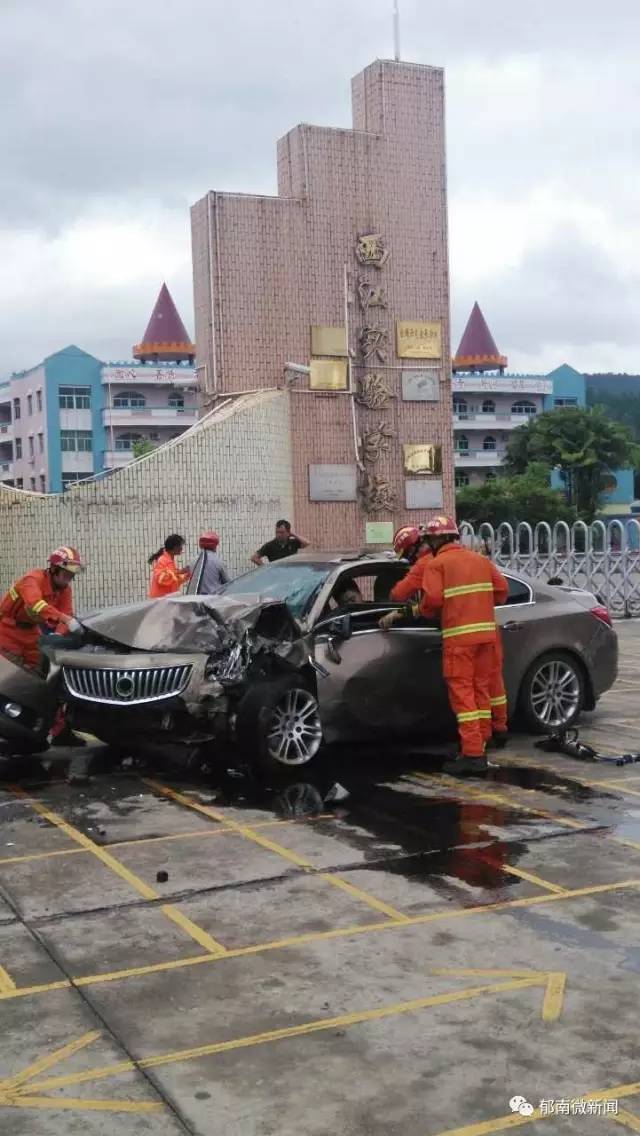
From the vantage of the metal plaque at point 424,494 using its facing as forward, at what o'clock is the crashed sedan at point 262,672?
The crashed sedan is roughly at 12 o'clock from the metal plaque.

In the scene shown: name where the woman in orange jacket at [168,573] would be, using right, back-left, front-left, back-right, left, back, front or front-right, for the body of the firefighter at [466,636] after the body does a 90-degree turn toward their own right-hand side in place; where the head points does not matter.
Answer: left

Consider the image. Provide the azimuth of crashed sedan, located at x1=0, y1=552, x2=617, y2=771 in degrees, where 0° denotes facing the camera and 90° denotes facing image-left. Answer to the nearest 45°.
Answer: approximately 45°

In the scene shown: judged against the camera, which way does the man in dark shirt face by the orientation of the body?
toward the camera

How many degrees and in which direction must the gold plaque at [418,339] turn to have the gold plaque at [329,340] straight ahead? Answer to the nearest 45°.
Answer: approximately 45° to its right

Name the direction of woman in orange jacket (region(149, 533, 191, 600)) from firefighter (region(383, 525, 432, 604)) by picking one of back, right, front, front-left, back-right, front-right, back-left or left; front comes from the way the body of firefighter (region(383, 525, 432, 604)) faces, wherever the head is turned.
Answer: front-right

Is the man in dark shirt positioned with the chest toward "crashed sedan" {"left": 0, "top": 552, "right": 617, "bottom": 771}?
yes

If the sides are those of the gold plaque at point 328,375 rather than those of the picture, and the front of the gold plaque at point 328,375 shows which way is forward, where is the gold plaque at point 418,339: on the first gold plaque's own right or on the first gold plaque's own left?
on the first gold plaque's own left

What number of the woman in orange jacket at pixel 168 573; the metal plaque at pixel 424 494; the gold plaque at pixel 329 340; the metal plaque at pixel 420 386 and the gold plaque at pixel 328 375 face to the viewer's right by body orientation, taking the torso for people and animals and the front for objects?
1

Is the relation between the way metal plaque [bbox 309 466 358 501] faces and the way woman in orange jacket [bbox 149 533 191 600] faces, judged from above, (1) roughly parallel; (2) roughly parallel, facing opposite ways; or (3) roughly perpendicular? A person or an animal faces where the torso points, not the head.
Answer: roughly perpendicular

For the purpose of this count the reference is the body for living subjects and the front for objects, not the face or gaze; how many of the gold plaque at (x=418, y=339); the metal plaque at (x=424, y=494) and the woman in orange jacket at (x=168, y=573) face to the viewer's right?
1

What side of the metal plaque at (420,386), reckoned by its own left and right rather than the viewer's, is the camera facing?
front

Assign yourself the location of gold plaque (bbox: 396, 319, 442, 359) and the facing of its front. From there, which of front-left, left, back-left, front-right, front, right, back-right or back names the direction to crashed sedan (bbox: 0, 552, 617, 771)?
front
